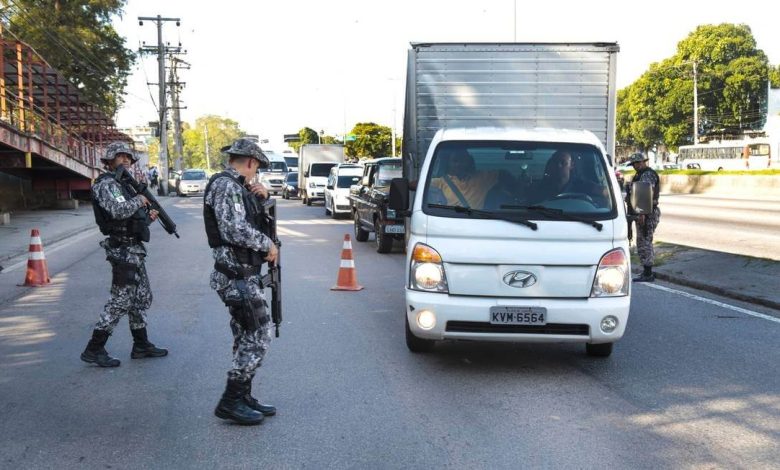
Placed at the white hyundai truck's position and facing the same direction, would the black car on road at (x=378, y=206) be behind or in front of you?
behind

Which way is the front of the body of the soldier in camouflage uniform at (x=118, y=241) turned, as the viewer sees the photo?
to the viewer's right

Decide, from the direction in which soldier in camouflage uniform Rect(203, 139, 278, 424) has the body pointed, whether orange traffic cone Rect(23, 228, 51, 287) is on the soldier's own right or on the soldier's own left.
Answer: on the soldier's own left

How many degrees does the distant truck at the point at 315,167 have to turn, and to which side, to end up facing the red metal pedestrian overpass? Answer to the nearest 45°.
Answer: approximately 45° to its right

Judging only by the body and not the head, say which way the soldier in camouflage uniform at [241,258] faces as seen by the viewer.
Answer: to the viewer's right

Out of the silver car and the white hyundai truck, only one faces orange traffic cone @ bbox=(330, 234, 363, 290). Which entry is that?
the silver car

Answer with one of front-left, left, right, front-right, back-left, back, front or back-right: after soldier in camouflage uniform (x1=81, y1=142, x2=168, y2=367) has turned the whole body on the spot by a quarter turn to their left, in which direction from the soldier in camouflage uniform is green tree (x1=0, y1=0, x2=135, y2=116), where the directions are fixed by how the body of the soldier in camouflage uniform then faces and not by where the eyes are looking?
front

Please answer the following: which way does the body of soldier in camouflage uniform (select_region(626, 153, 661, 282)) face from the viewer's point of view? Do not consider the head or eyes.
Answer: to the viewer's left

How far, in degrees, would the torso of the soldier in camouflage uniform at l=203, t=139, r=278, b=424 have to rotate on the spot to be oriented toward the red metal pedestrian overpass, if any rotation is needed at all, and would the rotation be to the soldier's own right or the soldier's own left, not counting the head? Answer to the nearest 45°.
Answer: approximately 90° to the soldier's own left

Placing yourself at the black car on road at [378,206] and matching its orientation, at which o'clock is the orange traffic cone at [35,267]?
The orange traffic cone is roughly at 3 o'clock from the black car on road.
